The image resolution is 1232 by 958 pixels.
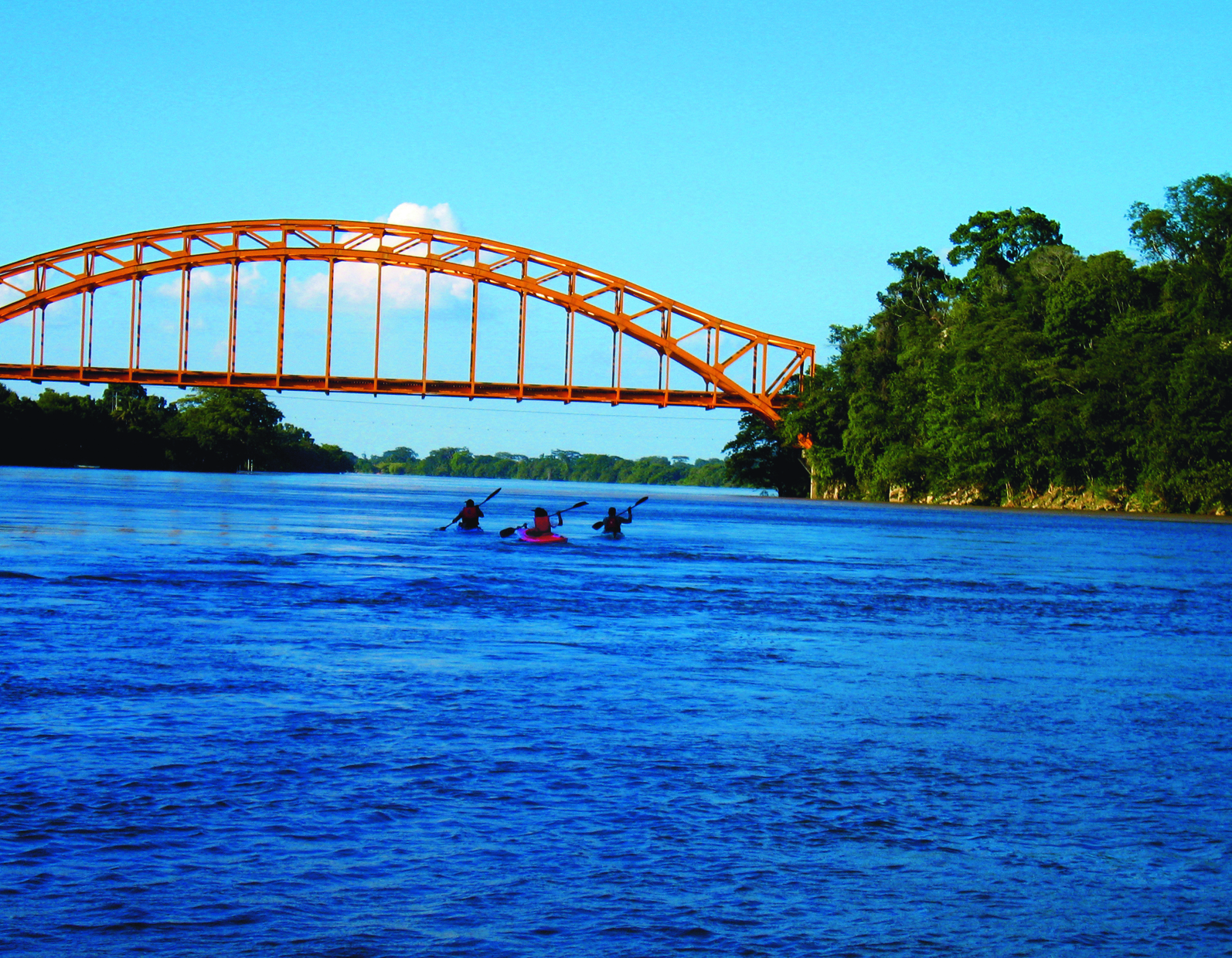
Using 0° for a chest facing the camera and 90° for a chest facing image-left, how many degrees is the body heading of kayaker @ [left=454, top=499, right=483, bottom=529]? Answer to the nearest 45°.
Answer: approximately 180°

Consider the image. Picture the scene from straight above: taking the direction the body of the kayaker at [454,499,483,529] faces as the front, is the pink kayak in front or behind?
behind
